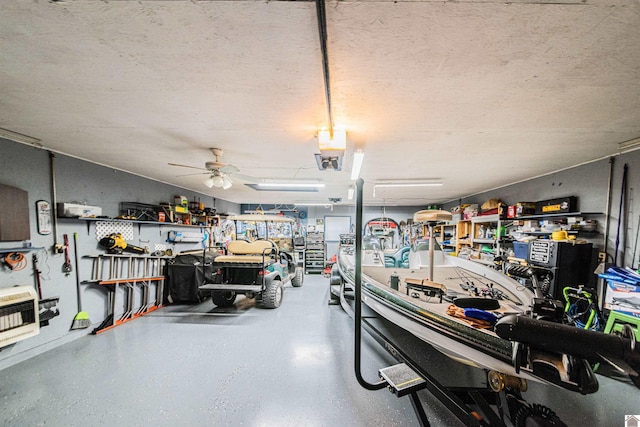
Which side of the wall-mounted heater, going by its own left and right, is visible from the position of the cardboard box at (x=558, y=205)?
front

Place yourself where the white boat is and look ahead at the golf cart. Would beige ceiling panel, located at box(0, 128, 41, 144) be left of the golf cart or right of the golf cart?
left

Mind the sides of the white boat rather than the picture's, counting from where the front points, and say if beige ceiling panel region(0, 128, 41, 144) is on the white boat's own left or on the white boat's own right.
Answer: on the white boat's own right

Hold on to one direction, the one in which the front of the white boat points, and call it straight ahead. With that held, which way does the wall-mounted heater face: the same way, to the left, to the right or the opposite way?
to the left

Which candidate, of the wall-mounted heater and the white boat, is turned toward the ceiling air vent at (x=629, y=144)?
the wall-mounted heater

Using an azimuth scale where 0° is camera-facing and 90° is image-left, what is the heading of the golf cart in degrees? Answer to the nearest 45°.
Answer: approximately 225°

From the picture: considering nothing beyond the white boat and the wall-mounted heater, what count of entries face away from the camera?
0

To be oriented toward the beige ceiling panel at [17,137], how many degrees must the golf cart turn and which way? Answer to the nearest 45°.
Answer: approximately 180°

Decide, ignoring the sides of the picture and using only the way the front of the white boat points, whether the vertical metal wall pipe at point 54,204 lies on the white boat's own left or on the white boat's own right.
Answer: on the white boat's own right

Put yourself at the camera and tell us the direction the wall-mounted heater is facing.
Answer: facing the viewer and to the right of the viewer

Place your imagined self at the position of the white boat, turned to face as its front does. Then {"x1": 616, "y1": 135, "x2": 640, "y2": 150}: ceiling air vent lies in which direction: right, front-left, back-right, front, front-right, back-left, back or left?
left

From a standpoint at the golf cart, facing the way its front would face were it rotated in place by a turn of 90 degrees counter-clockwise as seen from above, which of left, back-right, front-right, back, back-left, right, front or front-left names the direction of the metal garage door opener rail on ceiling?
back-left
